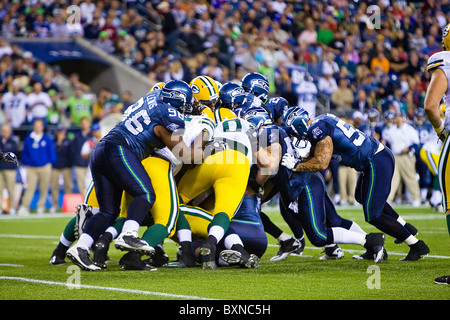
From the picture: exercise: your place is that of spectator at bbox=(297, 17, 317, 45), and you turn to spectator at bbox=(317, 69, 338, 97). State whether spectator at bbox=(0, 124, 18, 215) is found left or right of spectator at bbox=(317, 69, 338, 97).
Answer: right

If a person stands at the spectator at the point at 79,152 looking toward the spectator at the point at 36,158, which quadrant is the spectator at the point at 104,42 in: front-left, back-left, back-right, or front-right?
back-right

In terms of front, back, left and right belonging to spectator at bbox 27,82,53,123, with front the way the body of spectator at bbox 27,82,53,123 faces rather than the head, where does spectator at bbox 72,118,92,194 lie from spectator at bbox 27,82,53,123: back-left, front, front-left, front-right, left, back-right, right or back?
front-left

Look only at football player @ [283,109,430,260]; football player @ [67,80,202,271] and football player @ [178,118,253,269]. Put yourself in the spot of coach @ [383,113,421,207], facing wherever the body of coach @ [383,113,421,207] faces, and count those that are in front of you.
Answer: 3

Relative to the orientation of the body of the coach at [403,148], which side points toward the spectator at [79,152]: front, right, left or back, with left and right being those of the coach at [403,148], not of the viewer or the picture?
right

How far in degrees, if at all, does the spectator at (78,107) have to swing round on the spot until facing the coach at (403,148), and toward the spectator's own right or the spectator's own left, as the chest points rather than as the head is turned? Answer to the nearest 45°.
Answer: approximately 90° to the spectator's own left

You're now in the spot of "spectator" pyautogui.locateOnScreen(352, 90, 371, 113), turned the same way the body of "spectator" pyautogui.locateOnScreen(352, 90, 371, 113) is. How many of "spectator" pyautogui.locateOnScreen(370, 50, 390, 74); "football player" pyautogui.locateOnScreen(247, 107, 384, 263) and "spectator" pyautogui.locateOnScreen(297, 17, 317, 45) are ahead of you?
1
